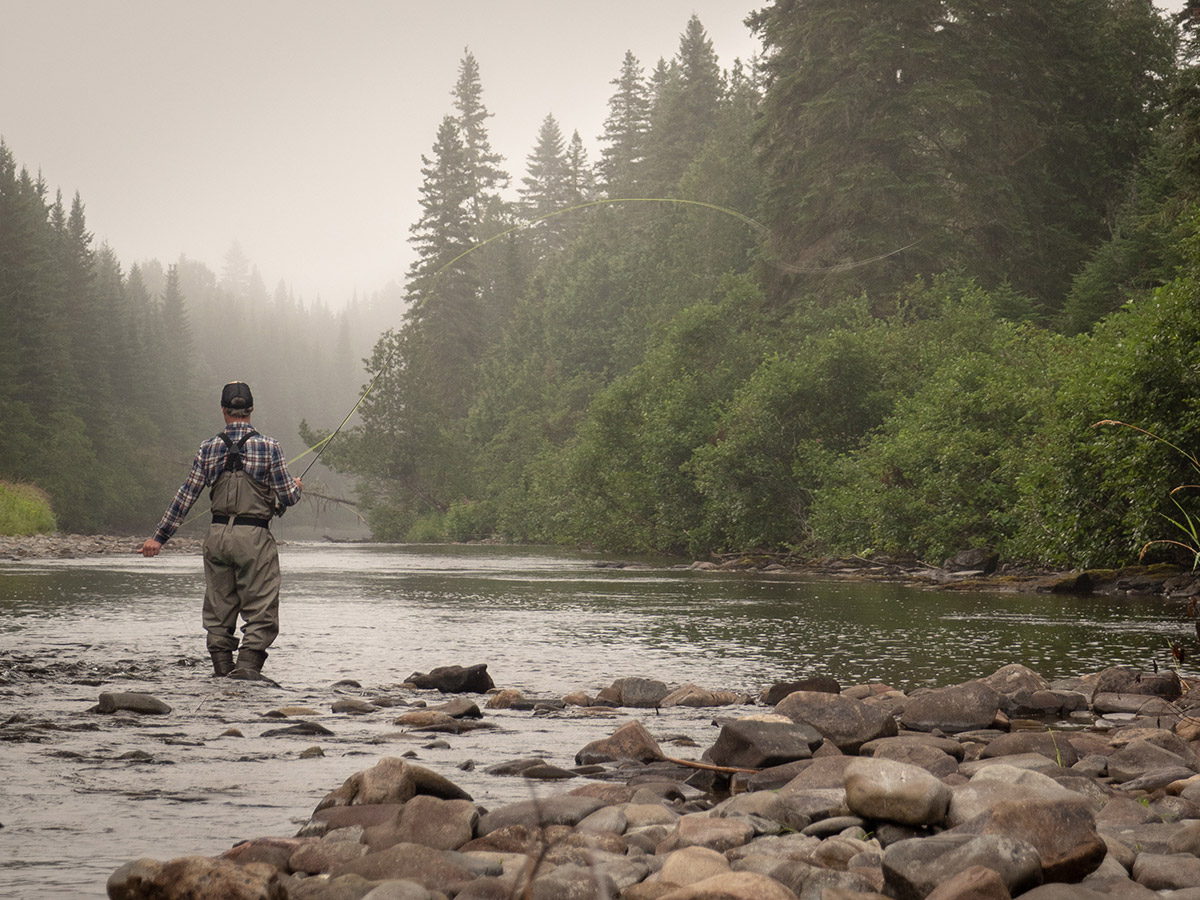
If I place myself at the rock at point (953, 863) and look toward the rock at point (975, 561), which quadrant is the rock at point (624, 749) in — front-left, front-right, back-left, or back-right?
front-left

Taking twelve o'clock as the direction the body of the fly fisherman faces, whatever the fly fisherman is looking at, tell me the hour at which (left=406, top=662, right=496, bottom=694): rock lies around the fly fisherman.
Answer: The rock is roughly at 4 o'clock from the fly fisherman.

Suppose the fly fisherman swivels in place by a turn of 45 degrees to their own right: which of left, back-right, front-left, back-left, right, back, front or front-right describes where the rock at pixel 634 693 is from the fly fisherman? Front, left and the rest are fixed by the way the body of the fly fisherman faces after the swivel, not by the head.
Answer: right

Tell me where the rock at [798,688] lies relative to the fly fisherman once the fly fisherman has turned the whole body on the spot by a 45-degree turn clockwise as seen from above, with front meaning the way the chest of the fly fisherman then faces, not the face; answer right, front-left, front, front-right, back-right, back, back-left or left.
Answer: right

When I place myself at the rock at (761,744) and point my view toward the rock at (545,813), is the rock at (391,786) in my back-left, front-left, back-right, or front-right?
front-right

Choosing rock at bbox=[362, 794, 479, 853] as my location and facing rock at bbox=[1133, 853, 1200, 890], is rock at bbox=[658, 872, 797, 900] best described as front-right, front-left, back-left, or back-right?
front-right

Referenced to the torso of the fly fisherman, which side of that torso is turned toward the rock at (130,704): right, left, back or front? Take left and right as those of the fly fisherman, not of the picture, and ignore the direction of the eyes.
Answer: back

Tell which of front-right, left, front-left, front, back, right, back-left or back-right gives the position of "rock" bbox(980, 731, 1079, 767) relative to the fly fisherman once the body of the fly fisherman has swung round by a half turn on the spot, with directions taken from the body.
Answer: front-left

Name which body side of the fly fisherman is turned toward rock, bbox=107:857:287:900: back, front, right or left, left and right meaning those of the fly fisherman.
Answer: back

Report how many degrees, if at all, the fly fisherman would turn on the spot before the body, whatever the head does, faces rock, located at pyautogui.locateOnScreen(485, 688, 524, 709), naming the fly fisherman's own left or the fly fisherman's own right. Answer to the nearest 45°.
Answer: approximately 135° to the fly fisherman's own right

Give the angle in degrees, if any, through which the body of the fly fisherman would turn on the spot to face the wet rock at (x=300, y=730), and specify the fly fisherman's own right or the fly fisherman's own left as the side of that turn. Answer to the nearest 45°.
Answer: approximately 180°

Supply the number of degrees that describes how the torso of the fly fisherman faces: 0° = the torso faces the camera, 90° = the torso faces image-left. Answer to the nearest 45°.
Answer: approximately 180°

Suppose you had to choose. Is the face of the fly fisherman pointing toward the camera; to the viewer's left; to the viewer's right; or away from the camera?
away from the camera

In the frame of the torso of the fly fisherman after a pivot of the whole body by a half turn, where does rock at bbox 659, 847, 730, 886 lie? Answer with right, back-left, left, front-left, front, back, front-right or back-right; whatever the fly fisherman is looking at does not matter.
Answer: front

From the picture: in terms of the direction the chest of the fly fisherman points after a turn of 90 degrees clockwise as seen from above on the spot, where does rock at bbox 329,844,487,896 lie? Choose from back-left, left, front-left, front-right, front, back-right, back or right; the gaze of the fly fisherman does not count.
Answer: right
